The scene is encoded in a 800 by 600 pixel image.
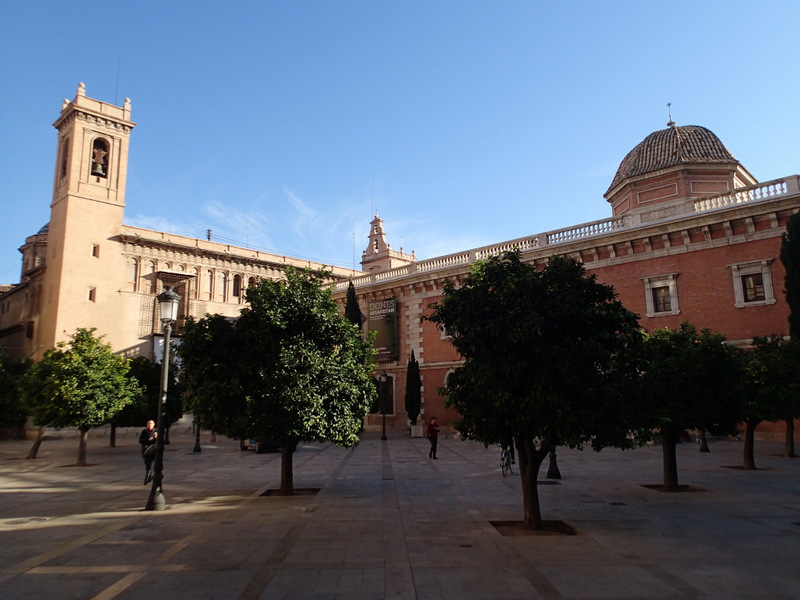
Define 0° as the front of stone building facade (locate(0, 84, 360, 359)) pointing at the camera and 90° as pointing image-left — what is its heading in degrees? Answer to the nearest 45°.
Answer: approximately 315°

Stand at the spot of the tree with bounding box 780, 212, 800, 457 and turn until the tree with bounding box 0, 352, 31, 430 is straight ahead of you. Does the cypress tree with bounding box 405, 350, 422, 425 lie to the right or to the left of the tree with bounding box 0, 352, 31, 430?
right

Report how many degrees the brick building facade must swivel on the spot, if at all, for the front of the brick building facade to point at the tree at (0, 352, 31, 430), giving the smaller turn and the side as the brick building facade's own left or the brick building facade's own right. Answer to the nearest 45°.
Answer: approximately 45° to the brick building facade's own right

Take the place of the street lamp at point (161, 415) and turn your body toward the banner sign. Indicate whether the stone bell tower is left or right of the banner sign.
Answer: left

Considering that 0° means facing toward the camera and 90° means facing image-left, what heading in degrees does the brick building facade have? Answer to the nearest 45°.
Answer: approximately 45°

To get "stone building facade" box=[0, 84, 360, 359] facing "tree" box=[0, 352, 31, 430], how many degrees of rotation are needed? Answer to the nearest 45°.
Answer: approximately 45° to its right

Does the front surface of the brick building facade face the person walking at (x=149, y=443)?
yes

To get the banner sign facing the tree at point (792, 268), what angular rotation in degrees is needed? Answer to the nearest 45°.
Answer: approximately 45° to its left
